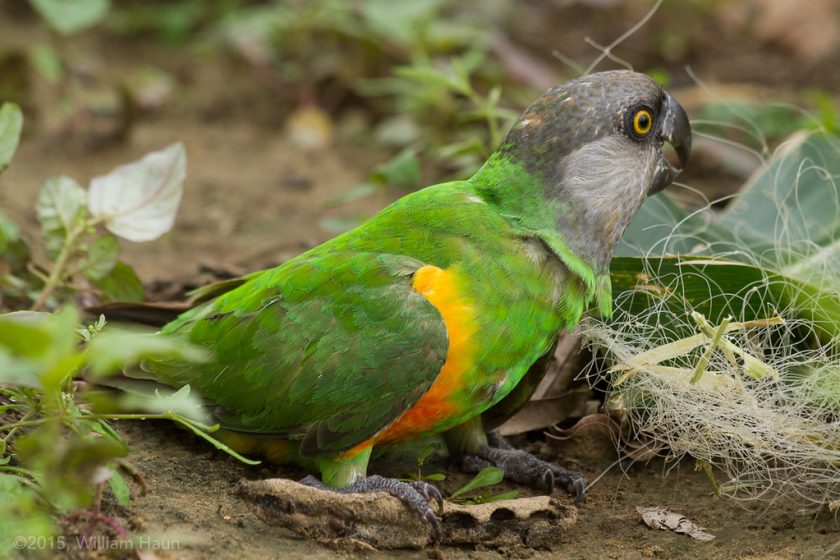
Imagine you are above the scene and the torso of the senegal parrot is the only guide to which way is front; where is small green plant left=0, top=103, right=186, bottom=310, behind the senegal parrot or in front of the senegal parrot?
behind

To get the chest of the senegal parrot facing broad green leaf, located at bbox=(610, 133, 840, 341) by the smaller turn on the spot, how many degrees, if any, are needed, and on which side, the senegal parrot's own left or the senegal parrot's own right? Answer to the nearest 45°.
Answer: approximately 45° to the senegal parrot's own left

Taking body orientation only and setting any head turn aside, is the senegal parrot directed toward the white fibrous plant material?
yes

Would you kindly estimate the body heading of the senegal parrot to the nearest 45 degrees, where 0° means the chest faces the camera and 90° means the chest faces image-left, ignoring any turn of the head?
approximately 270°

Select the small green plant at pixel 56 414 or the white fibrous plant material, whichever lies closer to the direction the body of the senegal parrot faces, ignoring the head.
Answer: the white fibrous plant material

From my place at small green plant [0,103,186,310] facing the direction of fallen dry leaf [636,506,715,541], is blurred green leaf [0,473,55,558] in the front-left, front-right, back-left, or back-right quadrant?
front-right

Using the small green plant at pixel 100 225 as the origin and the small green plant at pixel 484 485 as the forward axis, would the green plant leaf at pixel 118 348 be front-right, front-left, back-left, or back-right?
front-right

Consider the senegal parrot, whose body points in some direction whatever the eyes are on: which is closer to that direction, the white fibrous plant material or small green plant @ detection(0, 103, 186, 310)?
the white fibrous plant material
